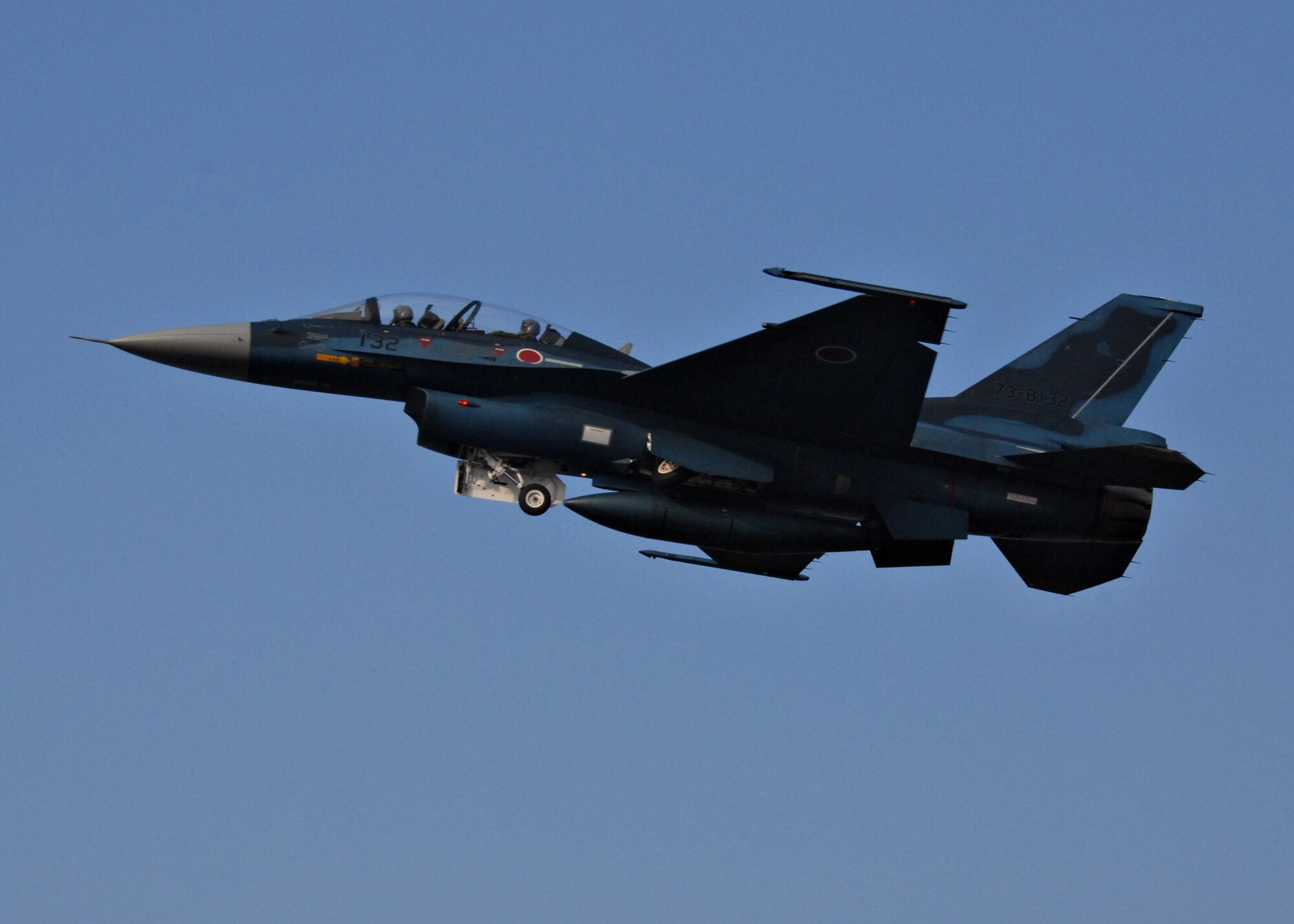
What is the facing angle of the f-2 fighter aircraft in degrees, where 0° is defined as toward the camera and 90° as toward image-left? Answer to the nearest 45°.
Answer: approximately 90°
